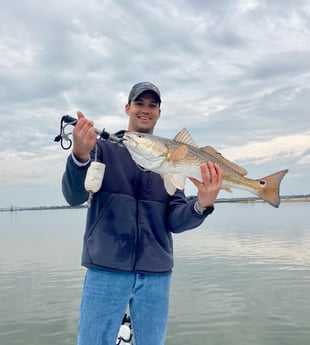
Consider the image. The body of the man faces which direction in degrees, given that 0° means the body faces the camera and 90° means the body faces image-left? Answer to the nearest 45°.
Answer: approximately 0°
